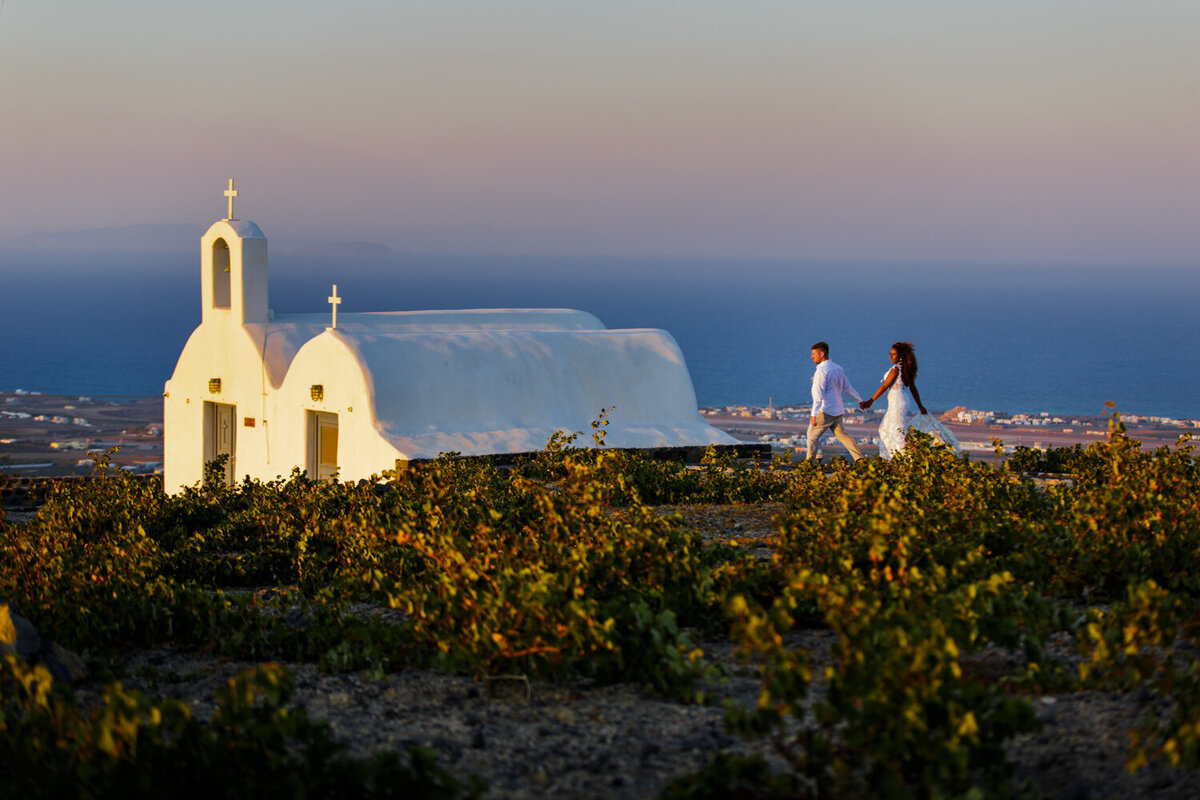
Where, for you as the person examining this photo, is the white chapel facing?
facing the viewer and to the left of the viewer

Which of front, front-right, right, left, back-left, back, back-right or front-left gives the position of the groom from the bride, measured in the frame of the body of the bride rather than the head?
front-right

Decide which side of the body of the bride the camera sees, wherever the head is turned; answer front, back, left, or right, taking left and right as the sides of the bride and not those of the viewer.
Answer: left

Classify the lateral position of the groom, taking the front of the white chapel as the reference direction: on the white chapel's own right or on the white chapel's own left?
on the white chapel's own left

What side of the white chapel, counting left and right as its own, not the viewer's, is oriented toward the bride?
back
